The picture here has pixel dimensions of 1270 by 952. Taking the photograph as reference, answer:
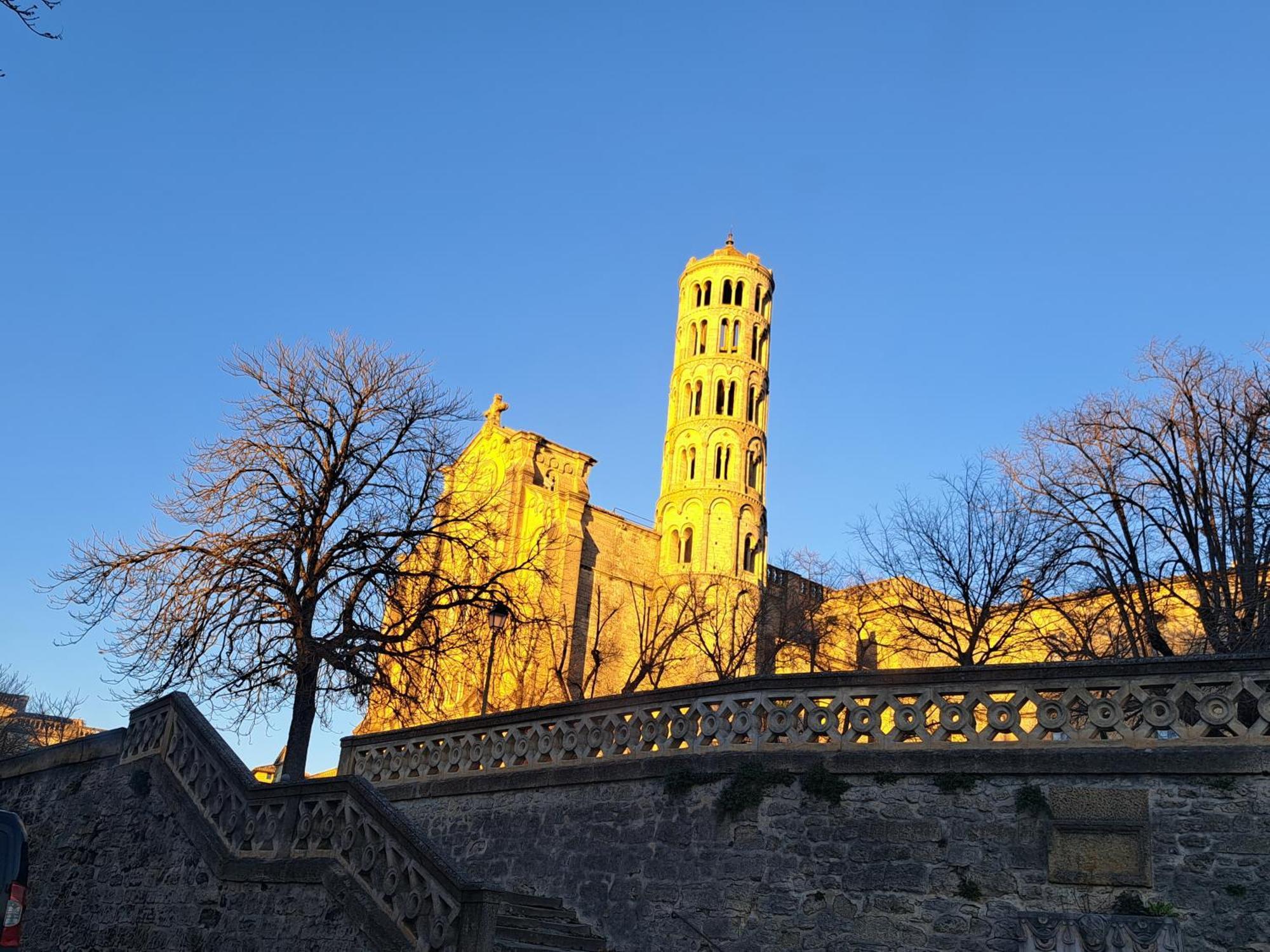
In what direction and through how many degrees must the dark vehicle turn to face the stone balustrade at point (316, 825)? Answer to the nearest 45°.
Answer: approximately 45° to its right

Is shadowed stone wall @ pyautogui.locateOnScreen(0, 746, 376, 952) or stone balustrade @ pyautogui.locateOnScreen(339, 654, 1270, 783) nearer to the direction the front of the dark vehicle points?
the shadowed stone wall

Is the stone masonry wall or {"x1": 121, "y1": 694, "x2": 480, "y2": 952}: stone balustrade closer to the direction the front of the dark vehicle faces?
the stone balustrade

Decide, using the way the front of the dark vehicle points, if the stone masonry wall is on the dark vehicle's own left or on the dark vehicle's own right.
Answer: on the dark vehicle's own right

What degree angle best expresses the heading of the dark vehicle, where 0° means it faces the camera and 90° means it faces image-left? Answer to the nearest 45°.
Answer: approximately 180°

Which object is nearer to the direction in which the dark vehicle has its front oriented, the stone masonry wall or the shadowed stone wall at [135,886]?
the shadowed stone wall

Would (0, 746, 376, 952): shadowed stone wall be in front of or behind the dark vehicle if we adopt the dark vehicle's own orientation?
in front

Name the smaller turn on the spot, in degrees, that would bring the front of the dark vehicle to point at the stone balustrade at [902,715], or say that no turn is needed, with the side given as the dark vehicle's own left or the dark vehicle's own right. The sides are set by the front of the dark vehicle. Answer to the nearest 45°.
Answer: approximately 90° to the dark vehicle's own right
